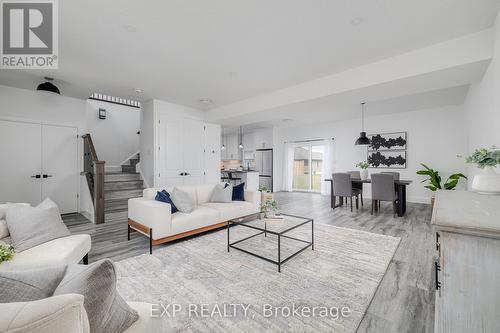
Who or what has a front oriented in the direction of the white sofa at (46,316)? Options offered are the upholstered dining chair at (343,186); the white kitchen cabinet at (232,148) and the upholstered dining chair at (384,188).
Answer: the white kitchen cabinet

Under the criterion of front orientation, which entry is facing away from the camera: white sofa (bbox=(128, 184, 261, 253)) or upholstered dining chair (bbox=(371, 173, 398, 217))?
the upholstered dining chair

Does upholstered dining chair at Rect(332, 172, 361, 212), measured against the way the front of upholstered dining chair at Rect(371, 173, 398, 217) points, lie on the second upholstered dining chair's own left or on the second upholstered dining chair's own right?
on the second upholstered dining chair's own left

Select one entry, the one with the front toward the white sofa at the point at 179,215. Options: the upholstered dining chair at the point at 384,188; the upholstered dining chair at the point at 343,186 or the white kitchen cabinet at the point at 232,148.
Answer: the white kitchen cabinet

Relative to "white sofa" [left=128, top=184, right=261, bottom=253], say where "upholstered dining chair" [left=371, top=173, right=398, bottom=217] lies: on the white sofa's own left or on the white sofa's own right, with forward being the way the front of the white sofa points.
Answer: on the white sofa's own left

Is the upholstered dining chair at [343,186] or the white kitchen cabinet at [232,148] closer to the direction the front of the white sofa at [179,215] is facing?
the upholstered dining chair

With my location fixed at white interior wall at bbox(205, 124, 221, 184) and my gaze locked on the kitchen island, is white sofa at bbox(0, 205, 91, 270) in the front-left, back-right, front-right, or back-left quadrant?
back-right

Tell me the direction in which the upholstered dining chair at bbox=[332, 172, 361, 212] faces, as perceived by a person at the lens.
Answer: facing away from the viewer and to the right of the viewer

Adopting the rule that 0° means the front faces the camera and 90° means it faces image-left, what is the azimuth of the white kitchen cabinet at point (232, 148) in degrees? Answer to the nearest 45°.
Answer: approximately 0°

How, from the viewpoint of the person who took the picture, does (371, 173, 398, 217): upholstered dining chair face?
facing away from the viewer
